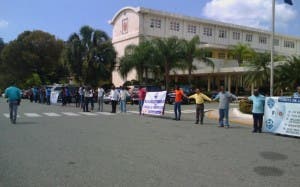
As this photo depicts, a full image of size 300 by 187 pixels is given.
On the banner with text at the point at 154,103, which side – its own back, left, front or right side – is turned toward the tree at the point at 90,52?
back

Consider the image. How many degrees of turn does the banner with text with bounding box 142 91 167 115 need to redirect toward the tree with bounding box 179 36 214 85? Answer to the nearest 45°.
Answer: approximately 180°

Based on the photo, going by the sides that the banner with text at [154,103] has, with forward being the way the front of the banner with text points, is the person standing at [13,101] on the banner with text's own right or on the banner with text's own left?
on the banner with text's own right

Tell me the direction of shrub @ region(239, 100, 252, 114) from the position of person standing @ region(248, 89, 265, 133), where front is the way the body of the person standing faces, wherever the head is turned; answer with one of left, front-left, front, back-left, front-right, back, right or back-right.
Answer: back

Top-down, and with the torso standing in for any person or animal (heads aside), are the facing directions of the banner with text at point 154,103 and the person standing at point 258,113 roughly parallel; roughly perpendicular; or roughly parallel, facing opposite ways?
roughly parallel

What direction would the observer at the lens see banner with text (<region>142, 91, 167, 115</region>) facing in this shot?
facing the viewer
